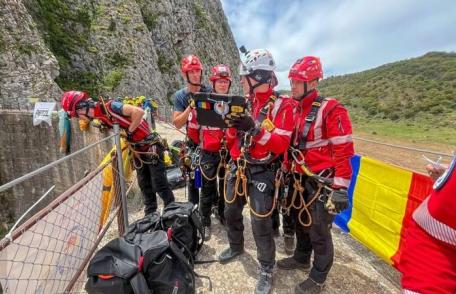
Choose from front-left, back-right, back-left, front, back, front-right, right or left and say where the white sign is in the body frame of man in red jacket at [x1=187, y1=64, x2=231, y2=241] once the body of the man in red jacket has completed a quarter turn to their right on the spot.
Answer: front-right

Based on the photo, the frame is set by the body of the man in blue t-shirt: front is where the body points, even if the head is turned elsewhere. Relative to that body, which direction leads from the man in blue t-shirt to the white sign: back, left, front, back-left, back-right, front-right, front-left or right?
back

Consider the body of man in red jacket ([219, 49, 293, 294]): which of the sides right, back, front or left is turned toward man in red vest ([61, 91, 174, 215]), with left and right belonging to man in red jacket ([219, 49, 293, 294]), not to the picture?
right

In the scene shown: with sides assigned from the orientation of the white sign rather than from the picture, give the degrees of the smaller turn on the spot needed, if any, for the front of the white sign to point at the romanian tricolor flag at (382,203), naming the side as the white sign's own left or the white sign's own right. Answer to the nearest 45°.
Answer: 0° — it already faces it
